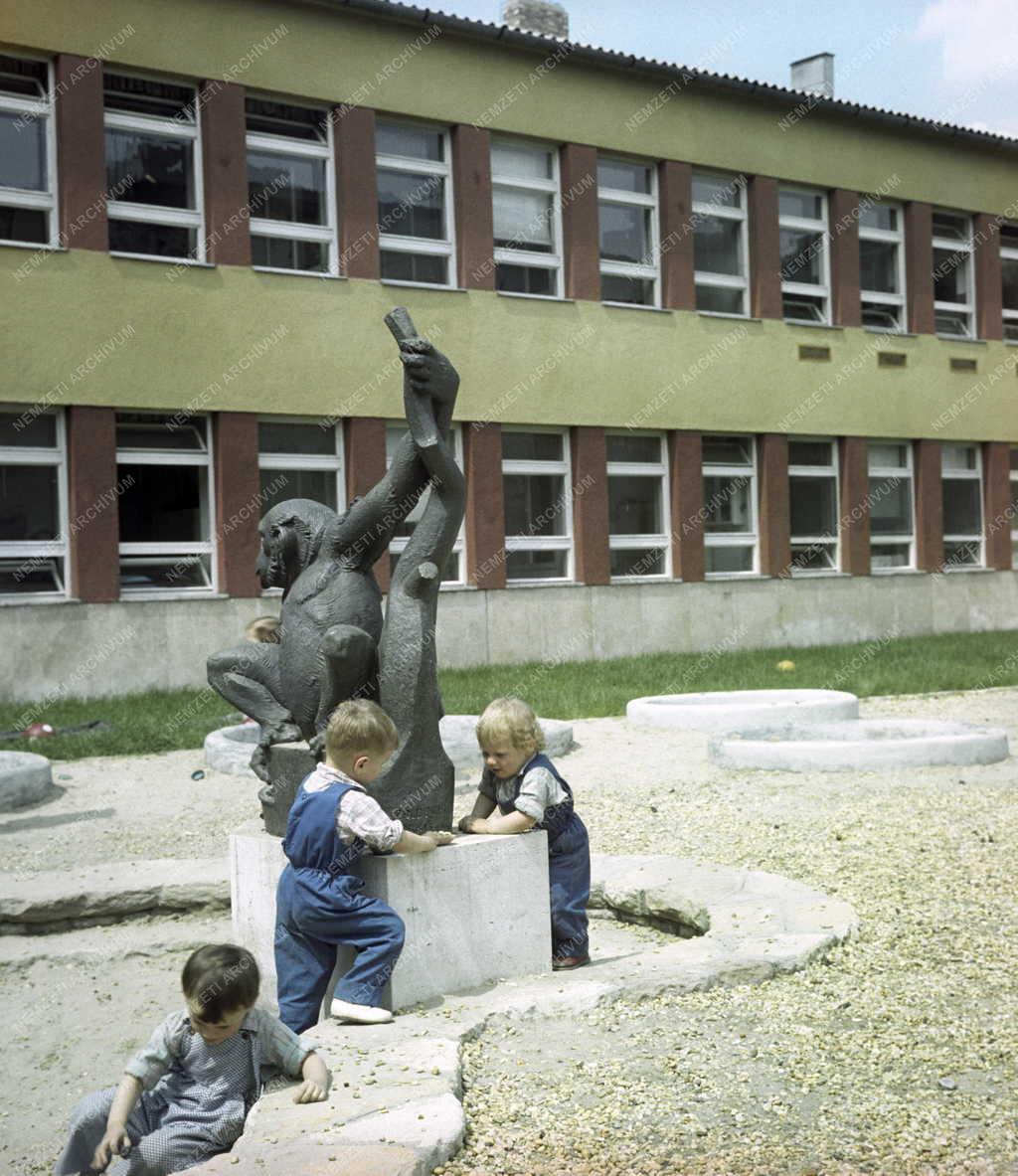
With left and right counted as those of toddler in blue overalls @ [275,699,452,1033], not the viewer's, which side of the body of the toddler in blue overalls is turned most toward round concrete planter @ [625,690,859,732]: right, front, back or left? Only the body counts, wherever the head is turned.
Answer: front

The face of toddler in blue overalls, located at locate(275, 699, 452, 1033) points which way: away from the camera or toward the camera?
away from the camera

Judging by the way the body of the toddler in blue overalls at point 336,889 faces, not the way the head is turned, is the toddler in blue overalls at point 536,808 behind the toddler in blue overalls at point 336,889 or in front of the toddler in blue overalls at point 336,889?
in front

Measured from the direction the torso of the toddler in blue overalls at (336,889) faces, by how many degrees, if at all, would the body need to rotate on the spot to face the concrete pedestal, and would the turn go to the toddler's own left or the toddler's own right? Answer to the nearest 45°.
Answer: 0° — they already face it

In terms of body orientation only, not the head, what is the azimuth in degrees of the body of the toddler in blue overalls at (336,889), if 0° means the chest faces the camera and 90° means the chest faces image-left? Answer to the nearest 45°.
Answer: approximately 225°

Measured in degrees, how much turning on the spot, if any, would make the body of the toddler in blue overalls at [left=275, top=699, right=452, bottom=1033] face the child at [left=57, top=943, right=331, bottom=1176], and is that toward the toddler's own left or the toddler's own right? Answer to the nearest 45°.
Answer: approximately 180°

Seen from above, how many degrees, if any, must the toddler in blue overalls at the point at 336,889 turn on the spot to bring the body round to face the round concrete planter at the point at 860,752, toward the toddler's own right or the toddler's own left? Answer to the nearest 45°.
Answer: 0° — they already face it

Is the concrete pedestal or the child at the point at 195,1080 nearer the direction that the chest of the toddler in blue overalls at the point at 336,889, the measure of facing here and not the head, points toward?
the concrete pedestal
